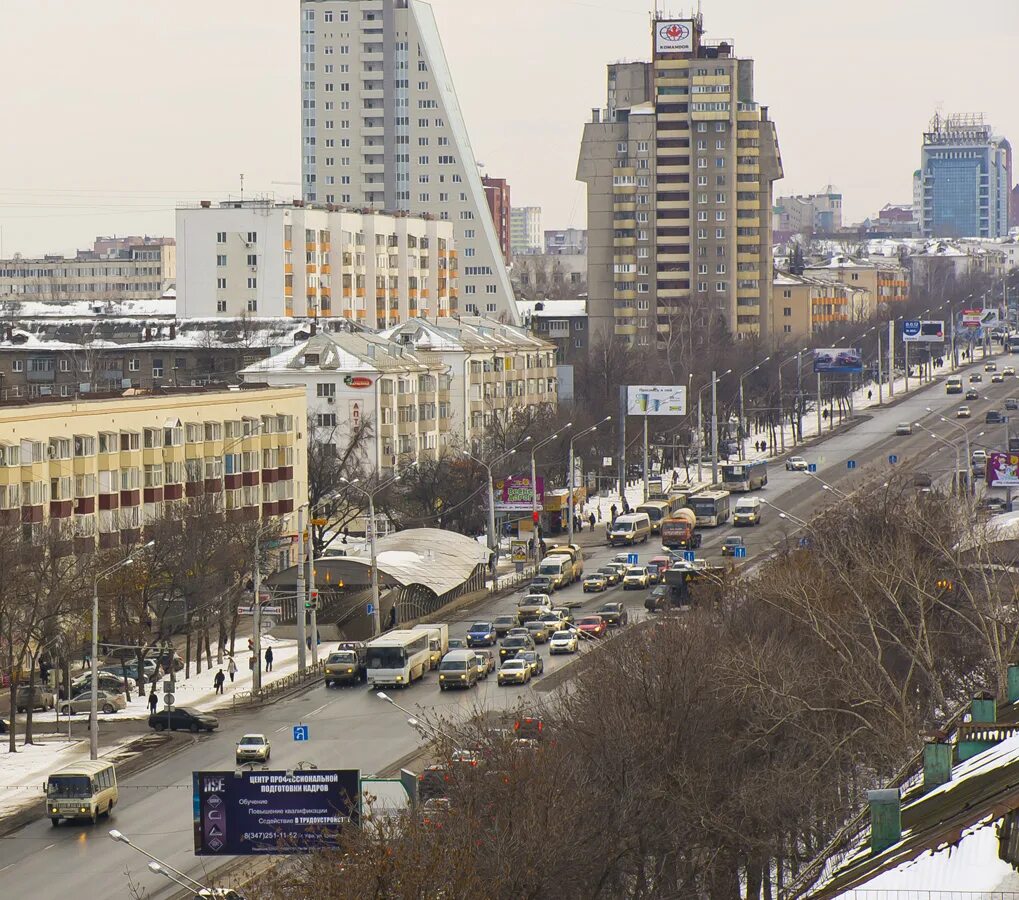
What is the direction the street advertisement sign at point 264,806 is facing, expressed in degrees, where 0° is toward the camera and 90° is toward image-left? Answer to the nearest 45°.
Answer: approximately 0°

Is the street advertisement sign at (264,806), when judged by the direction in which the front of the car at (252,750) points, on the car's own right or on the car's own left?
on the car's own left

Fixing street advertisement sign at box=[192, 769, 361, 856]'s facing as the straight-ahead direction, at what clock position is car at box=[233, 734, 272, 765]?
The car is roughly at 6 o'clock from the street advertisement sign.

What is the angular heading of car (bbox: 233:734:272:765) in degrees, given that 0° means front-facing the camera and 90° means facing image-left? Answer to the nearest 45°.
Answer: approximately 45°
